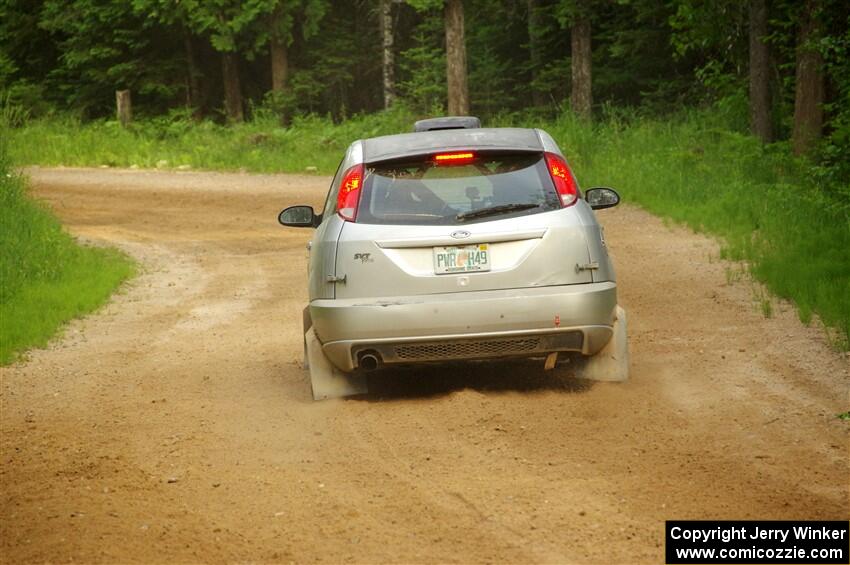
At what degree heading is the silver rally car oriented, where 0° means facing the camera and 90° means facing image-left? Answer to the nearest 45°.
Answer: approximately 180°
